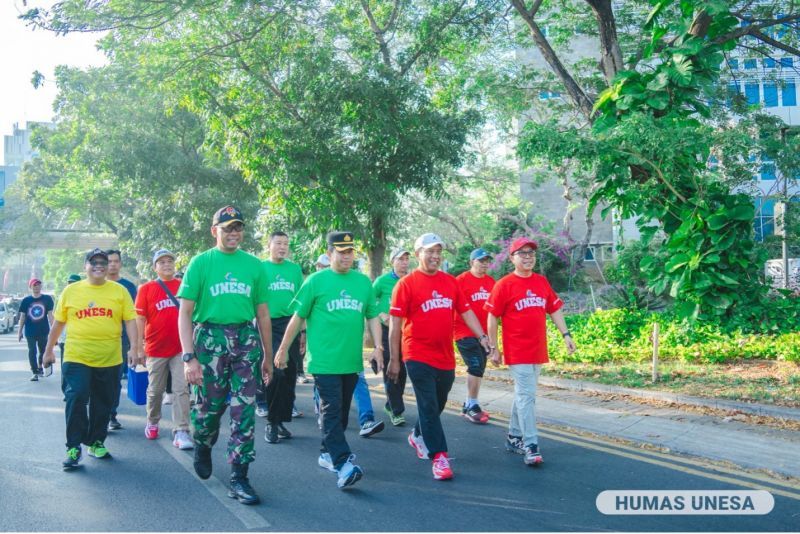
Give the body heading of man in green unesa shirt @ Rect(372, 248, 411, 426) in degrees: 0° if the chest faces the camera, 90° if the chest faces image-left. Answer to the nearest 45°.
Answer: approximately 315°

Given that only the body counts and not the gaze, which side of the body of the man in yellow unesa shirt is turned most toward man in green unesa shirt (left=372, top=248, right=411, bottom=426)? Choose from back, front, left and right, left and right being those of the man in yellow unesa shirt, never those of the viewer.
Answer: left

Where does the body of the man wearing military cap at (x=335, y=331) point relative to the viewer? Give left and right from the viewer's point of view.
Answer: facing the viewer and to the right of the viewer

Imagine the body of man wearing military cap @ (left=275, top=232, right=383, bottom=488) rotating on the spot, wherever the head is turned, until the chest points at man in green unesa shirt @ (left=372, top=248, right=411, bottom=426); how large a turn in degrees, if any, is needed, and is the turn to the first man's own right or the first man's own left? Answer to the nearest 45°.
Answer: approximately 135° to the first man's own left

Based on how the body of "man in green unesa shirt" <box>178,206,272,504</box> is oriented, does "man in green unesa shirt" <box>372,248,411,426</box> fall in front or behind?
behind

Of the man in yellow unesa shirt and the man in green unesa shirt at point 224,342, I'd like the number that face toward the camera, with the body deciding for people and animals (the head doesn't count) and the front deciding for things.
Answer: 2

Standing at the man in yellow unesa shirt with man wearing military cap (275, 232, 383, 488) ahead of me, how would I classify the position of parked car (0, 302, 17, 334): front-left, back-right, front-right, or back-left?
back-left

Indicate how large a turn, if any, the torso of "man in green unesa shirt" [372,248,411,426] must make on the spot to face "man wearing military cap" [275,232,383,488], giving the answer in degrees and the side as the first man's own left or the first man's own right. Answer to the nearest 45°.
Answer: approximately 45° to the first man's own right
